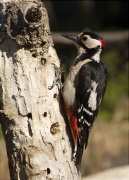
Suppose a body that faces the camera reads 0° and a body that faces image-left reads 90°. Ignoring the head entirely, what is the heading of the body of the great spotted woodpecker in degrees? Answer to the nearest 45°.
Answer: approximately 90°
